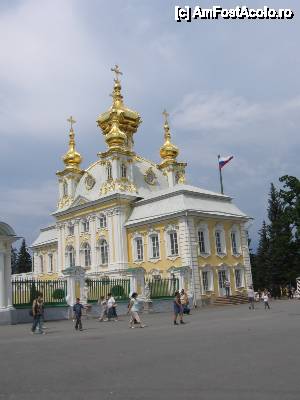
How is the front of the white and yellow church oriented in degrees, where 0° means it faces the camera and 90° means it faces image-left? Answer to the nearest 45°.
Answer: approximately 45°

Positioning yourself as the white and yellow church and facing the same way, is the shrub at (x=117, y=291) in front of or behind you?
in front

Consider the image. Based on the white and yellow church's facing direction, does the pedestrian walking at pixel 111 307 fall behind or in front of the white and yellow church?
in front

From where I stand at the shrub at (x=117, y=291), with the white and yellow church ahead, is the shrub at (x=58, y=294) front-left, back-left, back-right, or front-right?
back-left
